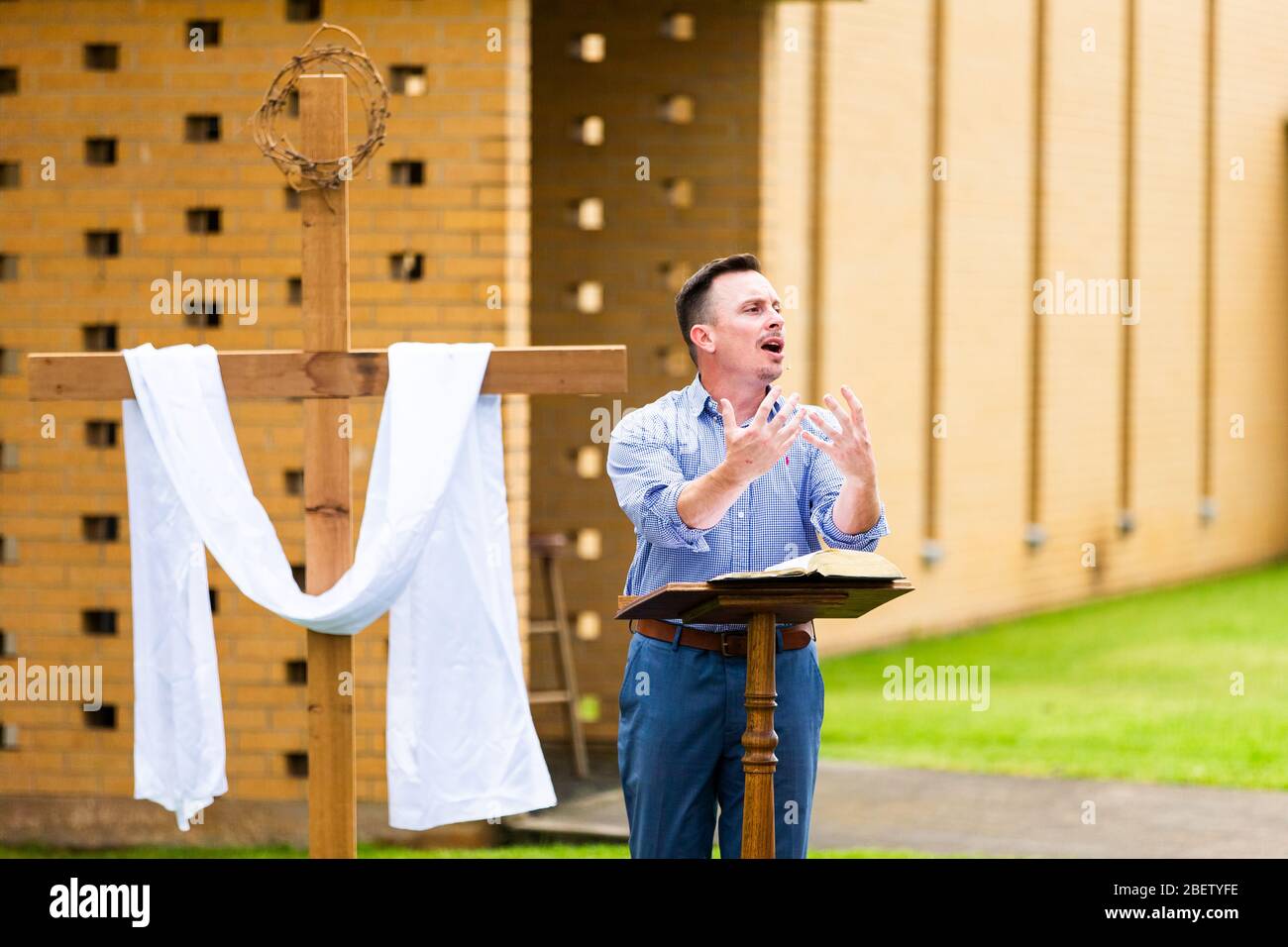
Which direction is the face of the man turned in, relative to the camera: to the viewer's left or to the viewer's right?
to the viewer's right

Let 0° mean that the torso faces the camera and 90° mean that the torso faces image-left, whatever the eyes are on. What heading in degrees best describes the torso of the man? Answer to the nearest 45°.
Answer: approximately 315°

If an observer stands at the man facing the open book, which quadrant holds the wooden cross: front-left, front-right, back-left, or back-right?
back-right
